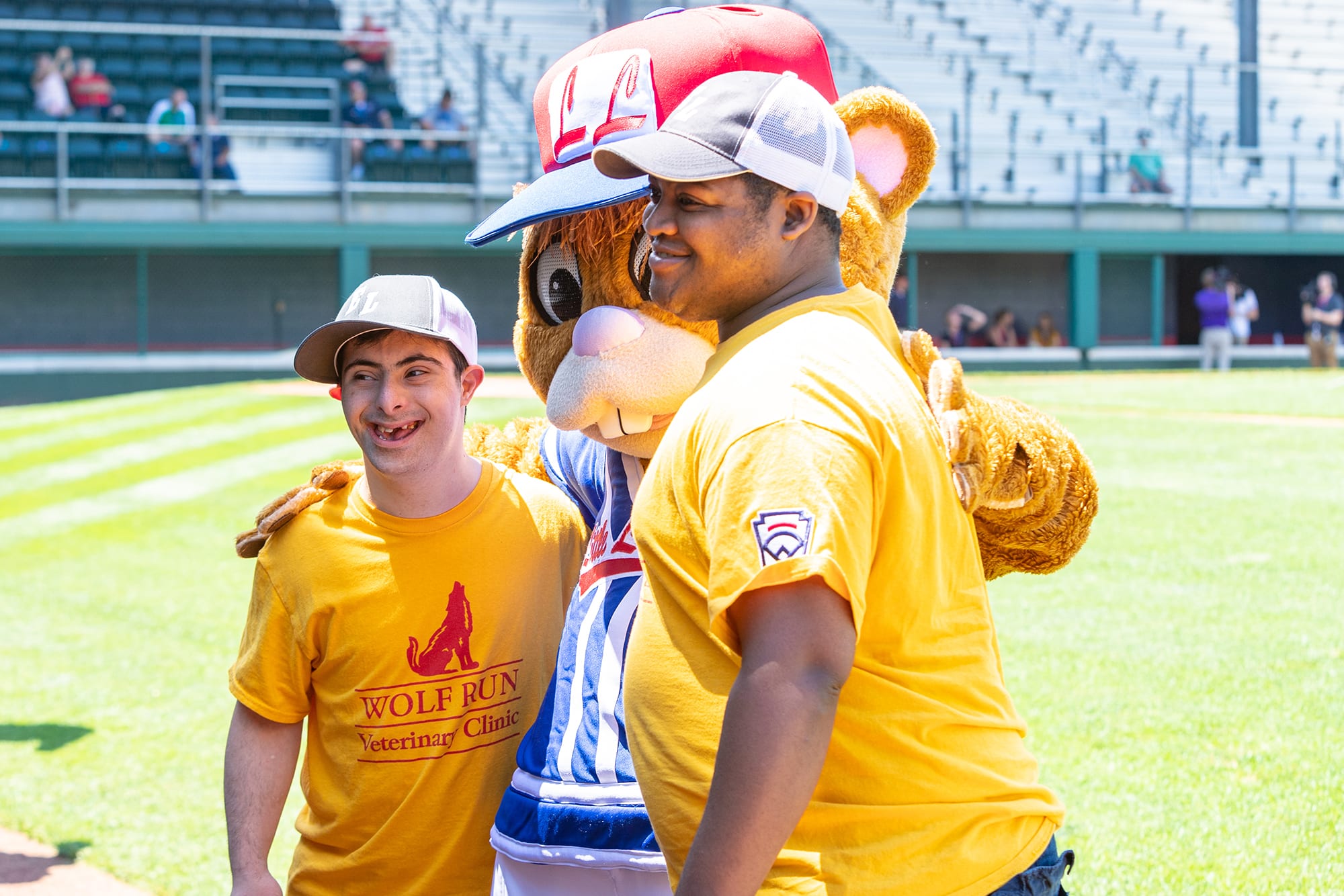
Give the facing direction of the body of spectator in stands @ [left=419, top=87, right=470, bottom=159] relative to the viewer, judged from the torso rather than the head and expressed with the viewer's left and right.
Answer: facing the viewer

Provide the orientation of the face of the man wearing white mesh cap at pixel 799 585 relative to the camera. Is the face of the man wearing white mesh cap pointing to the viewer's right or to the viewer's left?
to the viewer's left

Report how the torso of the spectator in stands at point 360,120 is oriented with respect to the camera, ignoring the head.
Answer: toward the camera

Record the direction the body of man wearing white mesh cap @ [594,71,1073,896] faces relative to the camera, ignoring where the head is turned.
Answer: to the viewer's left

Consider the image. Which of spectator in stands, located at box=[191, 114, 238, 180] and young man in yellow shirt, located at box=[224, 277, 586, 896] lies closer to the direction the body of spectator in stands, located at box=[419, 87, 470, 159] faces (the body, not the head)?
the young man in yellow shirt

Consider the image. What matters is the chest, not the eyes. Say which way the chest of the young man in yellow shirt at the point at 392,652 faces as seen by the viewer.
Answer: toward the camera

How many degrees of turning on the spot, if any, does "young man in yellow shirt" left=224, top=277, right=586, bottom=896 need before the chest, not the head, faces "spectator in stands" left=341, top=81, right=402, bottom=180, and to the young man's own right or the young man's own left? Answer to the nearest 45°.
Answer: approximately 180°

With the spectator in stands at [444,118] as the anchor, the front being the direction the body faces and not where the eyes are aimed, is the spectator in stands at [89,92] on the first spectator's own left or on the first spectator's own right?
on the first spectator's own right

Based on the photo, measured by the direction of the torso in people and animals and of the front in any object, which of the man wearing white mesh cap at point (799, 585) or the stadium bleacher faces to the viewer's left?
the man wearing white mesh cap
